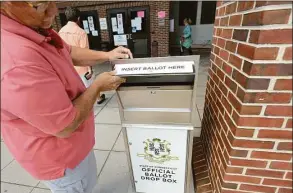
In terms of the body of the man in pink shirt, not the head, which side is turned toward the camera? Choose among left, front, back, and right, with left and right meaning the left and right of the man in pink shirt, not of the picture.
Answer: right

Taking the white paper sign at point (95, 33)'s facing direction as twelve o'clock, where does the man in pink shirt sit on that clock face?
The man in pink shirt is roughly at 12 o'clock from the white paper sign.

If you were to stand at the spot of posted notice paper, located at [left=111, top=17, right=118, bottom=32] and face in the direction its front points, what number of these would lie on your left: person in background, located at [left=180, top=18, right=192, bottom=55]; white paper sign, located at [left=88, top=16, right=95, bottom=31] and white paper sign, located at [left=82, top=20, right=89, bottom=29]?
1

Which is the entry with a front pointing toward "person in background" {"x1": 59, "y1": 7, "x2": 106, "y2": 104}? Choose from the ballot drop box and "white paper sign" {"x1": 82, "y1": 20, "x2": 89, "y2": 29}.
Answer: the white paper sign

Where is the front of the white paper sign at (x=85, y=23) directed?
toward the camera

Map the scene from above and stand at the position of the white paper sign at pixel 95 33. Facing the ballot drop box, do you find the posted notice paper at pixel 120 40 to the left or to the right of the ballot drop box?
left

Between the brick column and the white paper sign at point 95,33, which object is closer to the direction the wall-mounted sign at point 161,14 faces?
the brick column

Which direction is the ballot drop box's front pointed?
toward the camera

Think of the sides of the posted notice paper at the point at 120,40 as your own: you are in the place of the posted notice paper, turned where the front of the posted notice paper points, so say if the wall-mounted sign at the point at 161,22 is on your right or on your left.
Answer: on your left

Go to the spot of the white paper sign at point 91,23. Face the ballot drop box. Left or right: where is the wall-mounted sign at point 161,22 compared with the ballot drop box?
left

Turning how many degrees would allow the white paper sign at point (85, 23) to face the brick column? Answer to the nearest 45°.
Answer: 0° — it already faces it

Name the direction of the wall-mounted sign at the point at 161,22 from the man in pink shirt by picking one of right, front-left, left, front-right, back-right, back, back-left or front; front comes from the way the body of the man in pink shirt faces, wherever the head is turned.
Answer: front-left

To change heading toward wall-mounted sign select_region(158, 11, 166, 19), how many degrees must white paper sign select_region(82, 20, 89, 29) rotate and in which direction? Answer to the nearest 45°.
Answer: approximately 45° to its left

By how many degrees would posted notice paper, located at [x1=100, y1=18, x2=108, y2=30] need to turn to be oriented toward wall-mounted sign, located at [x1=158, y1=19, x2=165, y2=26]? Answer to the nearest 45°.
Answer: approximately 45° to its left
